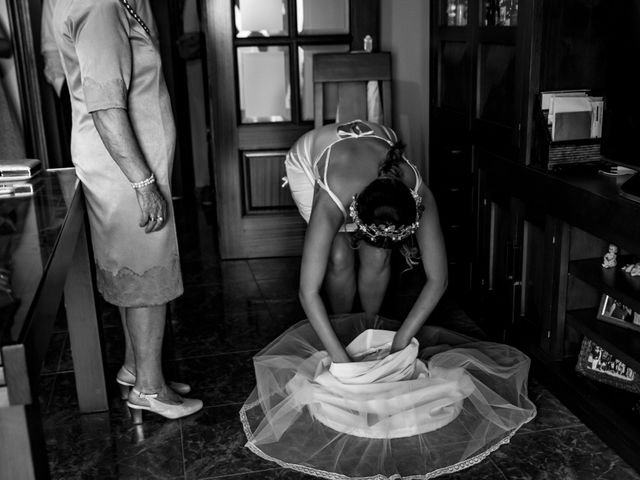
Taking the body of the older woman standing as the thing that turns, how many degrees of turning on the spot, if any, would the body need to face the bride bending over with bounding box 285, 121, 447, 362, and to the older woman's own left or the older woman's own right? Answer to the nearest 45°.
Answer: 0° — they already face them

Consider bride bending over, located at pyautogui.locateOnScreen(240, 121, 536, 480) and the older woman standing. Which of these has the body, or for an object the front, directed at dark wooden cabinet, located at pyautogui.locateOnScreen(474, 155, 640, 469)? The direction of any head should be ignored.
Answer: the older woman standing

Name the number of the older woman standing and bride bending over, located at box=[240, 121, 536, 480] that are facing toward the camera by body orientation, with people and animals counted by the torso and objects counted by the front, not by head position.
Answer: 1

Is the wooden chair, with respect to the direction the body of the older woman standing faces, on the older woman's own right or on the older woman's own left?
on the older woman's own left

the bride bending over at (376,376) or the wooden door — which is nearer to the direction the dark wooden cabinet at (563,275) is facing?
the bride bending over

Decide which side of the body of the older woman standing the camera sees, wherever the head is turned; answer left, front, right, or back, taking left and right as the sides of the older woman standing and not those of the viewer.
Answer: right

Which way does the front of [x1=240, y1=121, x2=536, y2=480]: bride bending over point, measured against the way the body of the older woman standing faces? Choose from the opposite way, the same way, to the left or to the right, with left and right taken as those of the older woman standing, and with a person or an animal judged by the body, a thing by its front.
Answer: to the right

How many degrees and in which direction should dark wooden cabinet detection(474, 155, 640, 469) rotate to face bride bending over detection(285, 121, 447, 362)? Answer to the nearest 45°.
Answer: approximately 45° to its right

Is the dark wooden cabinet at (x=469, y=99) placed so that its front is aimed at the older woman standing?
yes

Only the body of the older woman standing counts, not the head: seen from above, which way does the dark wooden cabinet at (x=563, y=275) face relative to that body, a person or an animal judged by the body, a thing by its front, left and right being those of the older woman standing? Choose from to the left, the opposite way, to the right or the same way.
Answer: the opposite way

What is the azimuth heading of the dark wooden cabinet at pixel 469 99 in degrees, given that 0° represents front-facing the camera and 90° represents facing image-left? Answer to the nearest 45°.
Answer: approximately 45°

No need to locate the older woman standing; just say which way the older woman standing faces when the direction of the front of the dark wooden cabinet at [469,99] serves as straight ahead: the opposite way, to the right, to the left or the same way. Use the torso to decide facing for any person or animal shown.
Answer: the opposite way
